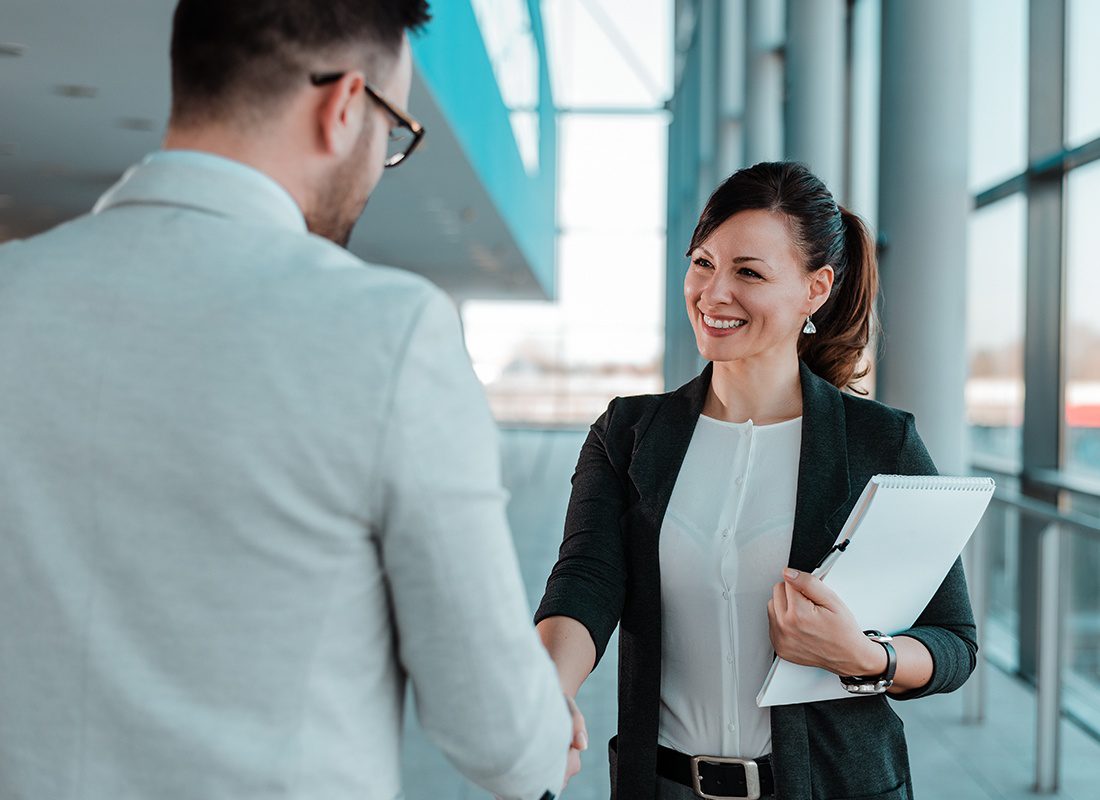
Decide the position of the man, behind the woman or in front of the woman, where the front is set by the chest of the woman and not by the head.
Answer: in front

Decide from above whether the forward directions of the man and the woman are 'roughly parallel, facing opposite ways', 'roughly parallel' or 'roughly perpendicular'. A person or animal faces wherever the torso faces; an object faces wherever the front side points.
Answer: roughly parallel, facing opposite ways

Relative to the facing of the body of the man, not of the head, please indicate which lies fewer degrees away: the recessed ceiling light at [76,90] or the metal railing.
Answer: the metal railing

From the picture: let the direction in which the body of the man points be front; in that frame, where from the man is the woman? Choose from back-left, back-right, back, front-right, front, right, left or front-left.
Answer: front

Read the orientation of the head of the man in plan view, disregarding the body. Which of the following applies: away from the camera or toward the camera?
away from the camera

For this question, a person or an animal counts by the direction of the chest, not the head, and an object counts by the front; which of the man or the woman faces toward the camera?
the woman

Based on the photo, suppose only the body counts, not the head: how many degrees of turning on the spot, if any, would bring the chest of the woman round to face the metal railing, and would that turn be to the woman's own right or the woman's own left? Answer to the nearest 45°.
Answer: approximately 135° to the woman's own left

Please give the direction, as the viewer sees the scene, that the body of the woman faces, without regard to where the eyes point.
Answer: toward the camera

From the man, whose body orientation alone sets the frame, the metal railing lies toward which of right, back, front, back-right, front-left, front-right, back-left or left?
front

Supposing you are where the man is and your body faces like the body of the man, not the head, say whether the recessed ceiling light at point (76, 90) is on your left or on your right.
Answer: on your left

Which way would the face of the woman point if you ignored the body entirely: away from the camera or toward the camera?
toward the camera

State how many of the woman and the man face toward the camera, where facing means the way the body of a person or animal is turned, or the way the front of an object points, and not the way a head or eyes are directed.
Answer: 1
